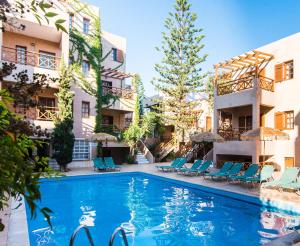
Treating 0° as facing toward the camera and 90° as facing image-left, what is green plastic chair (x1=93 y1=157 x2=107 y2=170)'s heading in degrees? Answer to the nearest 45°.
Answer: approximately 315°

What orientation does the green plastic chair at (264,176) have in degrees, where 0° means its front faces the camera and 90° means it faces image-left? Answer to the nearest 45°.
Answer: approximately 45°

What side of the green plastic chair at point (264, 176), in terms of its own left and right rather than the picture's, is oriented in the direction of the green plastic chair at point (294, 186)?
left

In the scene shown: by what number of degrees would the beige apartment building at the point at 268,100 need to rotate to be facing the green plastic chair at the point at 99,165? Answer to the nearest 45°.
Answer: approximately 45° to its right

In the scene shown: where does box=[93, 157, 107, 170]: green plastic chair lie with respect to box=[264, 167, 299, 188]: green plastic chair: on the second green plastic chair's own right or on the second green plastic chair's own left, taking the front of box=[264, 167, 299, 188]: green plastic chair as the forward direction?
on the second green plastic chair's own right

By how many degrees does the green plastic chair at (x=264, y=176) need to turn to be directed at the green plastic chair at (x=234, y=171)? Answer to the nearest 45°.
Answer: approximately 90° to its right

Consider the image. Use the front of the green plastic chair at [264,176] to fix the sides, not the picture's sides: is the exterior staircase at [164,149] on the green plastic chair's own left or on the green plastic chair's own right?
on the green plastic chair's own right
